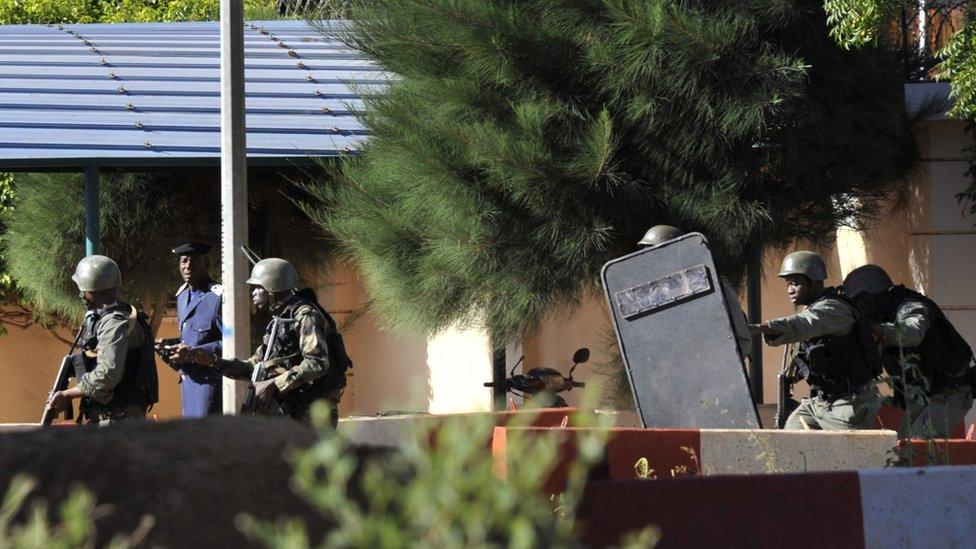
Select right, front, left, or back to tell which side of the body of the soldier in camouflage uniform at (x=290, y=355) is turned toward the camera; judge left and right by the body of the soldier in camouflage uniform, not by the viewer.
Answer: left

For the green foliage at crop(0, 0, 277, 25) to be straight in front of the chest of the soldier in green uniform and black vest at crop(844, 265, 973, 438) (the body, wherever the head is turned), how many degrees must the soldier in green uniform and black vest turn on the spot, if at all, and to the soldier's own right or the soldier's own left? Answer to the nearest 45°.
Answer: approximately 45° to the soldier's own right

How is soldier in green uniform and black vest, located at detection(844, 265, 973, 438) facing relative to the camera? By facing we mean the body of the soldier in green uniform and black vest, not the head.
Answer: to the viewer's left

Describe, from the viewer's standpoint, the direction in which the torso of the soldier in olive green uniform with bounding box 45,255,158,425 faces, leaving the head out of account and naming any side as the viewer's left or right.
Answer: facing to the left of the viewer

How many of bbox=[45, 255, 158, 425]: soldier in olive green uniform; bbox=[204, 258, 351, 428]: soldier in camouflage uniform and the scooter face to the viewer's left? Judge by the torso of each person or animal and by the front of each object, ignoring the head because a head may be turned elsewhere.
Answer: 2

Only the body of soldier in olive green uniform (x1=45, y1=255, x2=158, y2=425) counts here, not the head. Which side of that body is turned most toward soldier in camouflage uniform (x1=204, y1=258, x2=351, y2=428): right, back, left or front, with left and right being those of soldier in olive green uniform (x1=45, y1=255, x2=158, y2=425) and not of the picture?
back
